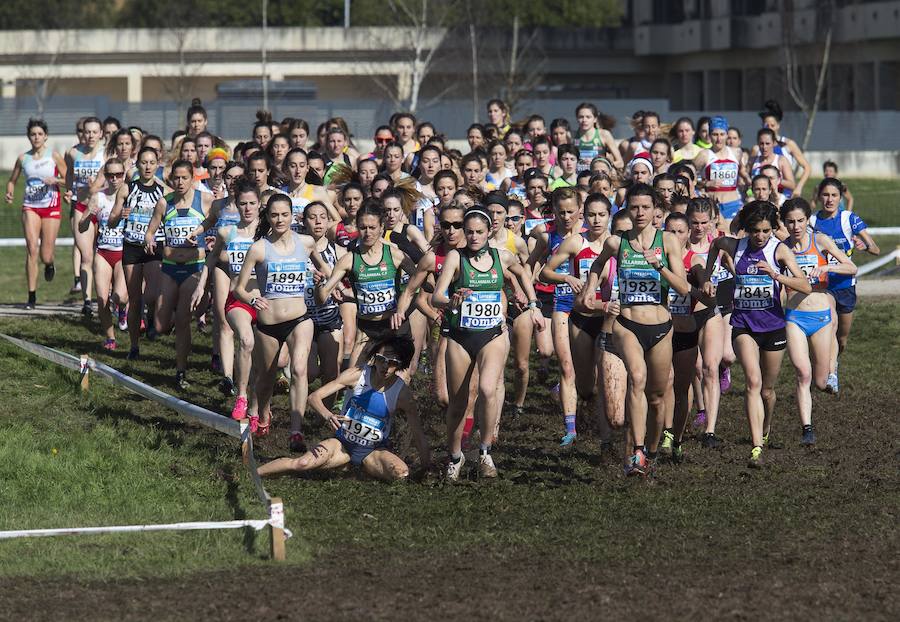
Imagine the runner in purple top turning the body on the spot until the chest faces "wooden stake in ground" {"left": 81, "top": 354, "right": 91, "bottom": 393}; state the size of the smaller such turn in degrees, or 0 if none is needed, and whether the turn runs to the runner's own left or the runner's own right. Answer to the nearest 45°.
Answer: approximately 90° to the runner's own right

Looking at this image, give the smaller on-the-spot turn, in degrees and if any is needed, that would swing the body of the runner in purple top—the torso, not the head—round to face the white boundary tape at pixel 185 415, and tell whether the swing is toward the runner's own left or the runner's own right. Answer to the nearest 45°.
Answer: approximately 45° to the runner's own right

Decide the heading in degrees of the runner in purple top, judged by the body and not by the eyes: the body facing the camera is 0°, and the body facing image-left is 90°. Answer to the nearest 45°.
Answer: approximately 0°

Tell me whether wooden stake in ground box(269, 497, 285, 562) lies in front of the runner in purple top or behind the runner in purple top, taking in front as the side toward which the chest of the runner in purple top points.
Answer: in front
